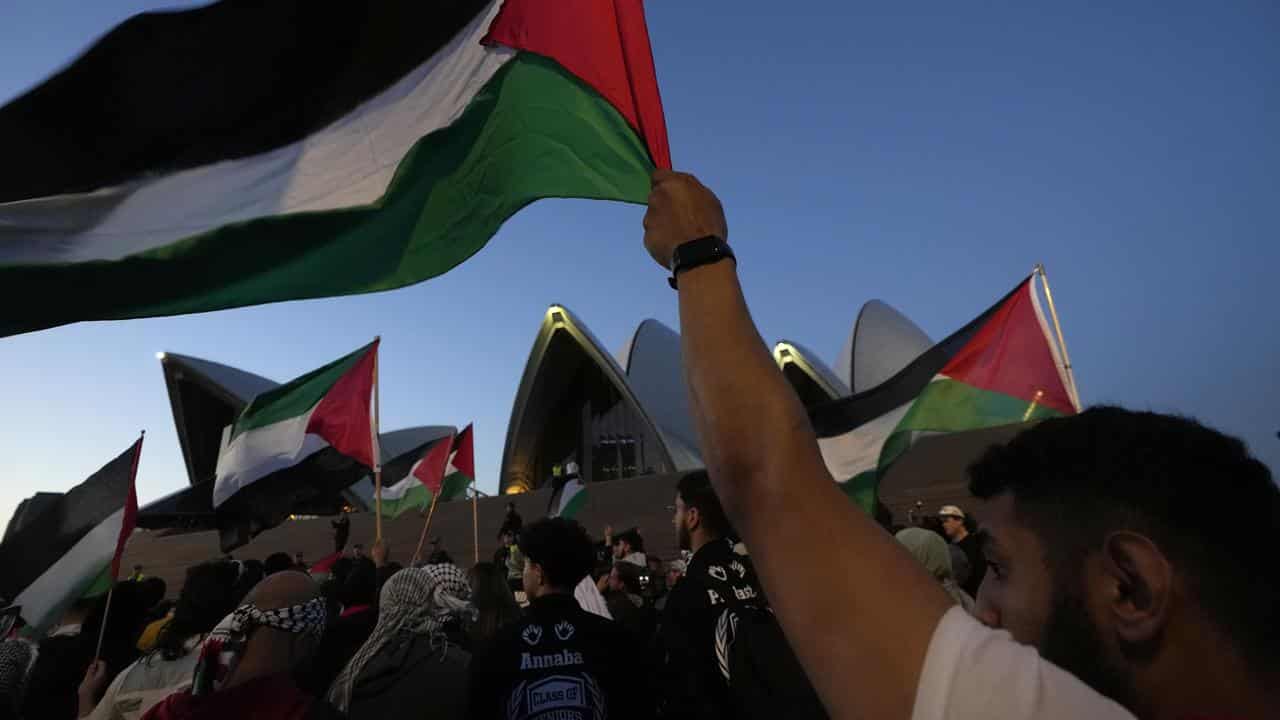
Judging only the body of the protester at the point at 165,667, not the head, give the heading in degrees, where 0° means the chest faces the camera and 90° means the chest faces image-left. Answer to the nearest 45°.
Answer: approximately 180°

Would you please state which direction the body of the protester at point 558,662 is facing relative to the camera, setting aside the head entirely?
away from the camera

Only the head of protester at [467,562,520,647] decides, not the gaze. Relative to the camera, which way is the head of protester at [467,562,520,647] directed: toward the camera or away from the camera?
away from the camera

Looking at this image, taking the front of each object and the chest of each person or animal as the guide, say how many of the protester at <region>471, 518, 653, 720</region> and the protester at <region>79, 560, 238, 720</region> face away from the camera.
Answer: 2

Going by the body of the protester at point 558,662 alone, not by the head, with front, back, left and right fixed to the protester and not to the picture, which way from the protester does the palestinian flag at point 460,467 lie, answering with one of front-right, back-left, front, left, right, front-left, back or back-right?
front

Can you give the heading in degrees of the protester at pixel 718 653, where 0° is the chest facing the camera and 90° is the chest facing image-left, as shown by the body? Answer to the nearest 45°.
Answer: approximately 135°

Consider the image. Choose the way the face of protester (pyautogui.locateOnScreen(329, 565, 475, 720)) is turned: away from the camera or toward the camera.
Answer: away from the camera

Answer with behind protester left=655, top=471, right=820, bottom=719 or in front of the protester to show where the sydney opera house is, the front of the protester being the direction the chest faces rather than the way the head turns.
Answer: in front

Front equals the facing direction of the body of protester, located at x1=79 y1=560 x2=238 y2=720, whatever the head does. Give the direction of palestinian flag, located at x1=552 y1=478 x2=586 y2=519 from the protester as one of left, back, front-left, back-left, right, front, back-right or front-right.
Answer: front-right

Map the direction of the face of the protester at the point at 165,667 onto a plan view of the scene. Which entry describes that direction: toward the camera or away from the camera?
away from the camera

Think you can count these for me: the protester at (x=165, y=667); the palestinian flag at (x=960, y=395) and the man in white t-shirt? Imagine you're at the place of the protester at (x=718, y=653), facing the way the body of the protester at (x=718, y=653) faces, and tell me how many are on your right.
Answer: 1
